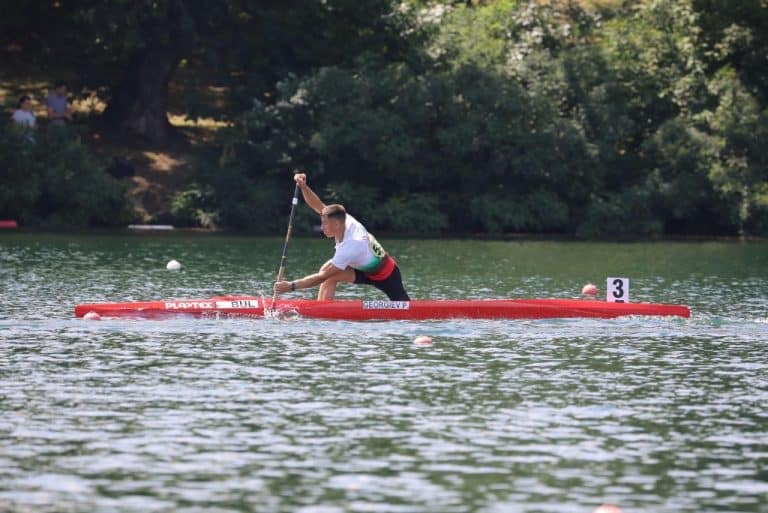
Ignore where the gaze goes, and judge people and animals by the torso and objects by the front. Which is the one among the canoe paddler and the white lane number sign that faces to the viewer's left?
the canoe paddler

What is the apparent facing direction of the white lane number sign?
toward the camera

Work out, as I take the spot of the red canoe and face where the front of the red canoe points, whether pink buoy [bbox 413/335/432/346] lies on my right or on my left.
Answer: on my left

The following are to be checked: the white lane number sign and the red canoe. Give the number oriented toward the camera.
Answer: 1

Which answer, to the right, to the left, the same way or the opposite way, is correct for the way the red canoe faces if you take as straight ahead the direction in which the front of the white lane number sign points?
to the right

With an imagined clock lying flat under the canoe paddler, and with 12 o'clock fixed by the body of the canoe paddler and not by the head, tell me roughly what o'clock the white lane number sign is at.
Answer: The white lane number sign is roughly at 6 o'clock from the canoe paddler.

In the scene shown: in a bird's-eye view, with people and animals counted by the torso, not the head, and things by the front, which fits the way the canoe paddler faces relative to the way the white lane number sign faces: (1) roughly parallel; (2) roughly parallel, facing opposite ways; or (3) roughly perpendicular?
roughly perpendicular

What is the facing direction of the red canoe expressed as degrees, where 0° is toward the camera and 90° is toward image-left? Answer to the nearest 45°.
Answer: approximately 90°

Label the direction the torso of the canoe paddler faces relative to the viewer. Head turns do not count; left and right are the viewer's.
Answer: facing to the left of the viewer

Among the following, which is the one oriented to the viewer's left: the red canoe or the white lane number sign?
the red canoe
